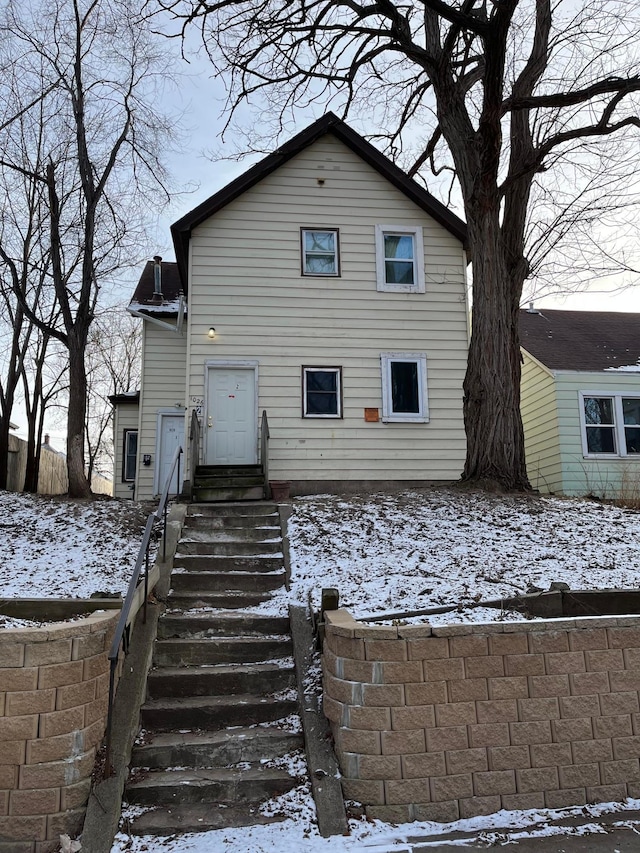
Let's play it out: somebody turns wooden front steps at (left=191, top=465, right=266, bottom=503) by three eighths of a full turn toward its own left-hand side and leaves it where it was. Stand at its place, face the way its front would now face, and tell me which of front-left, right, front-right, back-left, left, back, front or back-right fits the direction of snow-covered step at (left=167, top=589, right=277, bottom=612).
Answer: back-right

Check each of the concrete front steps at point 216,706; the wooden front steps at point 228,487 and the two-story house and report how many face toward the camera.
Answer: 3

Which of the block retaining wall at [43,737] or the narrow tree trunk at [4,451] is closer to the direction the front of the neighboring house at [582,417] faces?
the block retaining wall

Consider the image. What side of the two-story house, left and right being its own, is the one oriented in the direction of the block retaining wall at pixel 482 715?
front

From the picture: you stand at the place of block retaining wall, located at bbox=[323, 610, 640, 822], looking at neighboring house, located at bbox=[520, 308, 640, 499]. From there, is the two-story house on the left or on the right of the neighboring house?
left

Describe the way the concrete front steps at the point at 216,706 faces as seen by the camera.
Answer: facing the viewer

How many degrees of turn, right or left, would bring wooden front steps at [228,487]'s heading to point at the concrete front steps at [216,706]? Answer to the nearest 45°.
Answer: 0° — it already faces it

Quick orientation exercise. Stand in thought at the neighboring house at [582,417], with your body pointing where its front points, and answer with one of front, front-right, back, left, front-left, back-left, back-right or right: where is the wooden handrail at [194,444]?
front-right

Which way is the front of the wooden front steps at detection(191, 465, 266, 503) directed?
toward the camera

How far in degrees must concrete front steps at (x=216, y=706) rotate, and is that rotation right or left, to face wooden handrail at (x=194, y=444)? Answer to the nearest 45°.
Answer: approximately 180°

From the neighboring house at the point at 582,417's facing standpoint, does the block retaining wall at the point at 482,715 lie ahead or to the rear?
ahead

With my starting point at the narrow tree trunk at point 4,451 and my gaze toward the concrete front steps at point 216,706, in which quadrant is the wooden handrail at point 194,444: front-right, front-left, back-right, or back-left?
front-left
